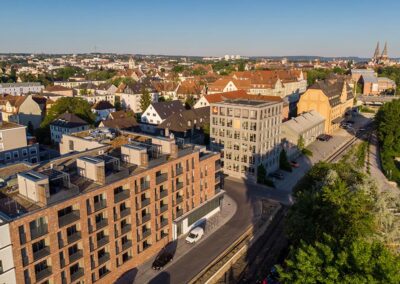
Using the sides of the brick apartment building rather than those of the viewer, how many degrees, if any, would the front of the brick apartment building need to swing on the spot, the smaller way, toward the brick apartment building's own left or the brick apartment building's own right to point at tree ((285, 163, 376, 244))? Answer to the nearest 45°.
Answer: approximately 45° to the brick apartment building's own left

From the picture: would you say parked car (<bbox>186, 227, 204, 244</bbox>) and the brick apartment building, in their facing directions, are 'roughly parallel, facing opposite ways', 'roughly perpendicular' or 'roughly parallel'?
roughly perpendicular

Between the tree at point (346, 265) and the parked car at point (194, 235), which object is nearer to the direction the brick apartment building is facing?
the tree

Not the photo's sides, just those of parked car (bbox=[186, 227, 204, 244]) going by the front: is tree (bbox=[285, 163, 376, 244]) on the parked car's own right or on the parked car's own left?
on the parked car's own left

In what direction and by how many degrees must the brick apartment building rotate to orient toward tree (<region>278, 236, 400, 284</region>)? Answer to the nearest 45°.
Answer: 0° — it already faces it

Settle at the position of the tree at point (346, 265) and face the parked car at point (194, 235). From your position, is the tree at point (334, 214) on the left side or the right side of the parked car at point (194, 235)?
right
